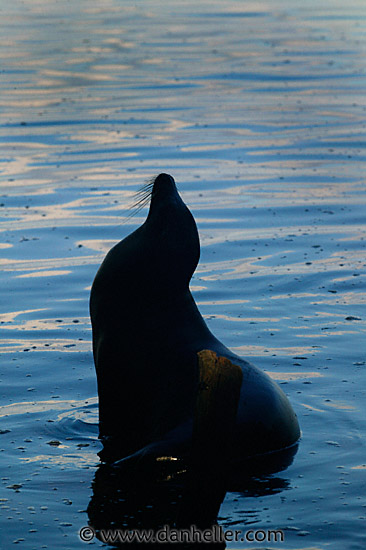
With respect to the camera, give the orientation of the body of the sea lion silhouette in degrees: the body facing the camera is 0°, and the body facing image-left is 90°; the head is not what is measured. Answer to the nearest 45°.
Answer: approximately 90°
